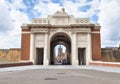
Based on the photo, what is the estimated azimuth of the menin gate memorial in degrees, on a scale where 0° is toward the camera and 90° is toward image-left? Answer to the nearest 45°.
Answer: approximately 0°
